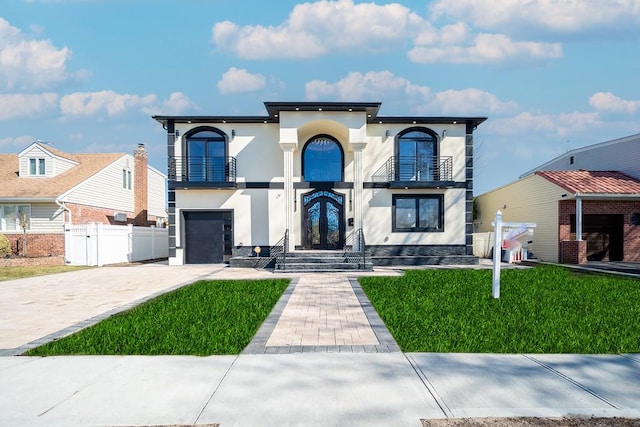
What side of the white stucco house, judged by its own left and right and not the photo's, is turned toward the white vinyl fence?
right

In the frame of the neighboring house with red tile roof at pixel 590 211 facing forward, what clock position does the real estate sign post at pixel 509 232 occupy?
The real estate sign post is roughly at 2 o'clock from the neighboring house with red tile roof.

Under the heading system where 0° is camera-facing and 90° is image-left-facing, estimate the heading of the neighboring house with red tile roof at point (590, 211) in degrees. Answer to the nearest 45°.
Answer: approximately 315°

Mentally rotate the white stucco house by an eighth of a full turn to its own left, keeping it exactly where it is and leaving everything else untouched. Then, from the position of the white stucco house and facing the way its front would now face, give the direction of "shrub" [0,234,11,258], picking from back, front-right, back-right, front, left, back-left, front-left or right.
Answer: back-right

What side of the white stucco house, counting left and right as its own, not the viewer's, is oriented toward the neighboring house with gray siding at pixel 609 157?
left

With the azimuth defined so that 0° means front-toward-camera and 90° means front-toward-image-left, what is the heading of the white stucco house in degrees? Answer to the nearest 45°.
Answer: approximately 0°

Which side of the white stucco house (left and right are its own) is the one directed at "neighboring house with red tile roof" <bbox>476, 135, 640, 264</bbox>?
left
